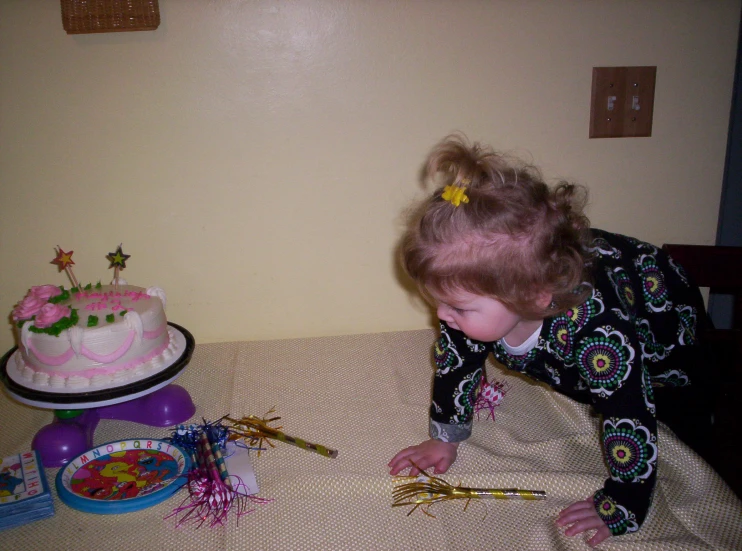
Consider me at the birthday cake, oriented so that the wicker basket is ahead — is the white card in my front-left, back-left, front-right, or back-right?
back-right

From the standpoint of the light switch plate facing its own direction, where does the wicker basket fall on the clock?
The wicker basket is roughly at 2 o'clock from the light switch plate.

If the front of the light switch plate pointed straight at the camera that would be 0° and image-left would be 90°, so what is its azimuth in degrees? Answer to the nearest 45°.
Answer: approximately 0°

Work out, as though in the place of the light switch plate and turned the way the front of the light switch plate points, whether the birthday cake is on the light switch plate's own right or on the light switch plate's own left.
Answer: on the light switch plate's own right

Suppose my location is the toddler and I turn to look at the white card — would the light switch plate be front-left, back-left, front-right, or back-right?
back-right

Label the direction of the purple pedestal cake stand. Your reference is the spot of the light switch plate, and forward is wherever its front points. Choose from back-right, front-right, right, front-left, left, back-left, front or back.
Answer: front-right

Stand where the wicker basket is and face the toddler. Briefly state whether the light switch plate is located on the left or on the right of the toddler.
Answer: left
